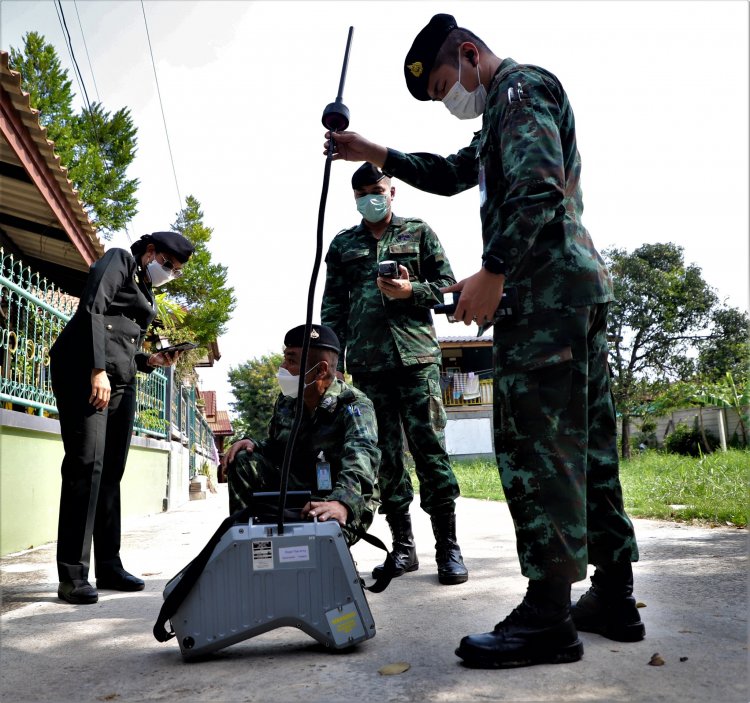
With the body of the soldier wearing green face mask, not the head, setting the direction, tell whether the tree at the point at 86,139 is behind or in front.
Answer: behind

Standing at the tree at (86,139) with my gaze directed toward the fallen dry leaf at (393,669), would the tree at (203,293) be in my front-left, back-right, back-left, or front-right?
back-left

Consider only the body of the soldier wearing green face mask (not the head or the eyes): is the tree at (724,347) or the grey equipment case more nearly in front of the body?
the grey equipment case

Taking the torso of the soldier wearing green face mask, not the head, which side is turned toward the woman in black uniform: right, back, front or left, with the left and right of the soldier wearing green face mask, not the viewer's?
right

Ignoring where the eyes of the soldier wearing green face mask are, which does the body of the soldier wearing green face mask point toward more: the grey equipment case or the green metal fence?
the grey equipment case

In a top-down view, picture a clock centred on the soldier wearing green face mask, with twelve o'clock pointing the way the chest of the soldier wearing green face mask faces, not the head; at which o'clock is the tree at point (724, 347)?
The tree is roughly at 7 o'clock from the soldier wearing green face mask.

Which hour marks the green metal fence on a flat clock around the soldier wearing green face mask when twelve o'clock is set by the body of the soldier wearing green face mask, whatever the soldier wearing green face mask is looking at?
The green metal fence is roughly at 4 o'clock from the soldier wearing green face mask.

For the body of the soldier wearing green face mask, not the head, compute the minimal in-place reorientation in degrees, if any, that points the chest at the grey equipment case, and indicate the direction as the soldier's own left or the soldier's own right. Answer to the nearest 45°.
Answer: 0° — they already face it

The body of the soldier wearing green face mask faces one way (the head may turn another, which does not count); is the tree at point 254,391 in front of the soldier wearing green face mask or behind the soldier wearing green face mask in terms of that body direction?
behind

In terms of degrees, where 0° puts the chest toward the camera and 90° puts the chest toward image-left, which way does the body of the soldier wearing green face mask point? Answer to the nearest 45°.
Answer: approximately 0°

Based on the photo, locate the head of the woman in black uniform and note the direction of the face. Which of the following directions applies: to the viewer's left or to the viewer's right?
to the viewer's right
